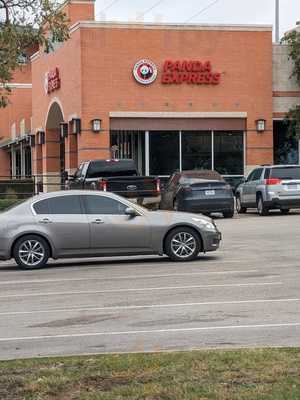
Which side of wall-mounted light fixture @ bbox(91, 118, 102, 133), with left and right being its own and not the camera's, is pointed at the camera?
front

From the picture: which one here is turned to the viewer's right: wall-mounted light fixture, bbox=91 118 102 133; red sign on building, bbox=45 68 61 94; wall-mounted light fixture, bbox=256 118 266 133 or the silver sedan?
the silver sedan

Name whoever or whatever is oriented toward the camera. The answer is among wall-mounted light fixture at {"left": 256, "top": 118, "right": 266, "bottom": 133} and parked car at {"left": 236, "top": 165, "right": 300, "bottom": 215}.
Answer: the wall-mounted light fixture

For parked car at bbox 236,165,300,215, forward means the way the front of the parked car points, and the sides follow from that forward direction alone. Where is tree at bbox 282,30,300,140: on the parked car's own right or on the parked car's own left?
on the parked car's own right

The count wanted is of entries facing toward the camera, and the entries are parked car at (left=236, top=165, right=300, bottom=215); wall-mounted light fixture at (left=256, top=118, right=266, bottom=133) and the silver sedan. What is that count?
1

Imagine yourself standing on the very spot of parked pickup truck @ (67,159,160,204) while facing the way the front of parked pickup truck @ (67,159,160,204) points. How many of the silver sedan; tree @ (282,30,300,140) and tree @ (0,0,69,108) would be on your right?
1

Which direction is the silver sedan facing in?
to the viewer's right

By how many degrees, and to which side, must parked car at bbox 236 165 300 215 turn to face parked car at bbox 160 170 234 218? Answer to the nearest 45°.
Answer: approximately 90° to its left

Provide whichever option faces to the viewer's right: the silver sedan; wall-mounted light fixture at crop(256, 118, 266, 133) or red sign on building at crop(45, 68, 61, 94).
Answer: the silver sedan

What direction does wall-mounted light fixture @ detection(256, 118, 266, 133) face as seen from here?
toward the camera

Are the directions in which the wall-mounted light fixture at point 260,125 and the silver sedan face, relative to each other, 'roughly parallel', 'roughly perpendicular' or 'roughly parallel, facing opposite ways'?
roughly perpendicular

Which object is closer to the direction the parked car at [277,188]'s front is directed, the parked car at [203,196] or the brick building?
the brick building

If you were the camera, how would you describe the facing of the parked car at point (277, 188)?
facing away from the viewer and to the left of the viewer
